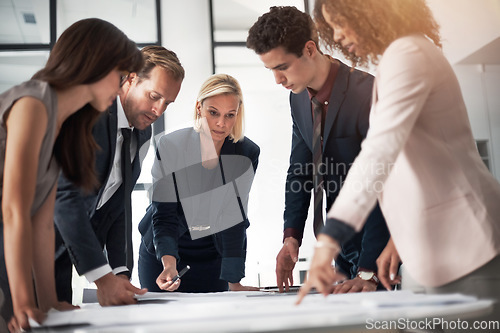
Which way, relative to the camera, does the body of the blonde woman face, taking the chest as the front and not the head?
toward the camera

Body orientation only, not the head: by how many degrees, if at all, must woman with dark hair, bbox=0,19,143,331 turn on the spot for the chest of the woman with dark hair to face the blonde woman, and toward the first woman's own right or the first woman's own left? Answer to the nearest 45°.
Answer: approximately 45° to the first woman's own left

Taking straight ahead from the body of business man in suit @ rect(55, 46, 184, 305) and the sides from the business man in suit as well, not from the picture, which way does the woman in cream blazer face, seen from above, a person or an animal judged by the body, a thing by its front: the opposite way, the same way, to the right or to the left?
the opposite way

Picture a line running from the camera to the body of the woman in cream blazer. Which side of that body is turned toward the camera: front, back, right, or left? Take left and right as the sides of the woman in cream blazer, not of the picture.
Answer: left

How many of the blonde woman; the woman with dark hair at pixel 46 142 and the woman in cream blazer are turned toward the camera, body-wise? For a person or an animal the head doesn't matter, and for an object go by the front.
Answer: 1

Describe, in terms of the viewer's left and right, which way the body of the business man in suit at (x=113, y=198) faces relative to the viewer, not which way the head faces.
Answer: facing the viewer and to the right of the viewer

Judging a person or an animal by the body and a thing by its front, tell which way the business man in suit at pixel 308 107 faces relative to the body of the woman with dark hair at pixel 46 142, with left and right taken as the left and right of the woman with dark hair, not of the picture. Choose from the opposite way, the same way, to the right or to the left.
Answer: the opposite way

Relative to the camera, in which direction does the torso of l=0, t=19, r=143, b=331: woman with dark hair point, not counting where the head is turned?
to the viewer's right

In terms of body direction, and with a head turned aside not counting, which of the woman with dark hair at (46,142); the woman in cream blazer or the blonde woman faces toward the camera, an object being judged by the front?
the blonde woman

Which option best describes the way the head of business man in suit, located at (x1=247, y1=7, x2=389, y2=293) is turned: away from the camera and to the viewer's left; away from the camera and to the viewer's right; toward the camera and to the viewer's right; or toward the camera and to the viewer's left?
toward the camera and to the viewer's left

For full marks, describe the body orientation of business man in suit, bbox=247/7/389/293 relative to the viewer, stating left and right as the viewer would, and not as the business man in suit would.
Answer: facing the viewer and to the left of the viewer

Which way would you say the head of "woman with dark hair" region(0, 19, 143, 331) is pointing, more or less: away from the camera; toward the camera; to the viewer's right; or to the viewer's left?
to the viewer's right

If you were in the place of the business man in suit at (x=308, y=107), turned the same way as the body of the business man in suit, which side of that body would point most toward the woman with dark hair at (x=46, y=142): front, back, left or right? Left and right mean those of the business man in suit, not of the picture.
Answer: front

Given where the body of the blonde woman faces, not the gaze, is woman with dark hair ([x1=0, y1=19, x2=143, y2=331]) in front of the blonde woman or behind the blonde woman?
in front

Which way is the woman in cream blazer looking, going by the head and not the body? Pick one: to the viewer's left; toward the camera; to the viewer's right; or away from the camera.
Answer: to the viewer's left

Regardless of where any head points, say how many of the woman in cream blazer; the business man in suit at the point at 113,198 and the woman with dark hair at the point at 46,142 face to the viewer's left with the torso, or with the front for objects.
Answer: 1
